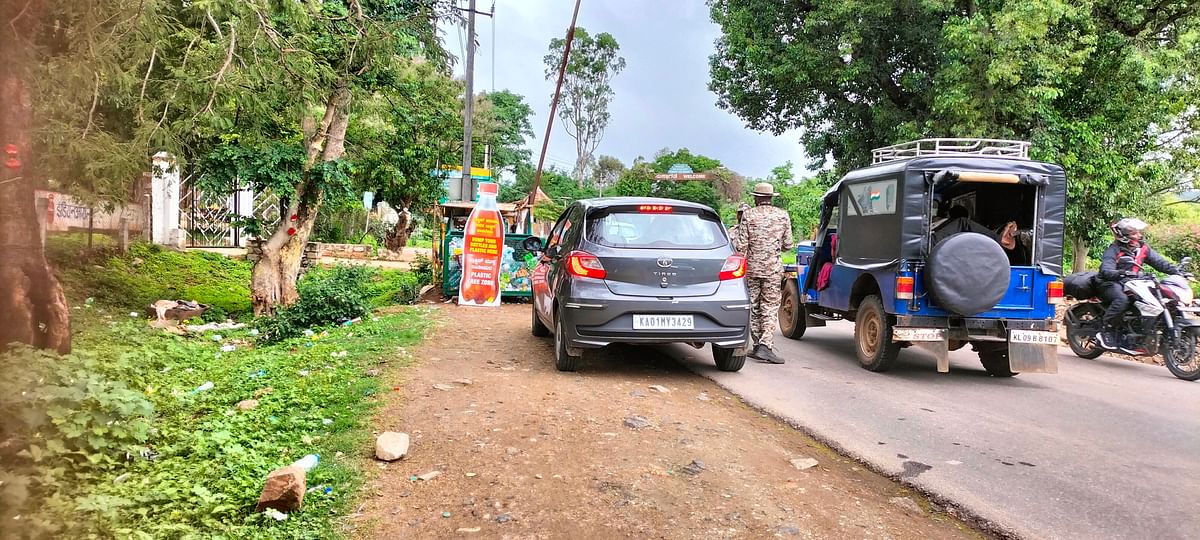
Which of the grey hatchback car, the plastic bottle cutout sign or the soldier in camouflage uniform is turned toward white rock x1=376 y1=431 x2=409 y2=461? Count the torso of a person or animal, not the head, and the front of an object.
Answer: the plastic bottle cutout sign

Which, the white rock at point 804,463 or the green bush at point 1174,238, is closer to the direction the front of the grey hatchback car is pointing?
the green bush

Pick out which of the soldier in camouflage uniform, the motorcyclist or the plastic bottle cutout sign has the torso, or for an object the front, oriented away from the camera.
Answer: the soldier in camouflage uniform

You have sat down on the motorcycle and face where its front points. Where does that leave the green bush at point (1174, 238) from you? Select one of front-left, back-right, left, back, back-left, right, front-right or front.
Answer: back-left

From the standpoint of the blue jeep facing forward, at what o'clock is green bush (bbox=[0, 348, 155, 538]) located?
The green bush is roughly at 9 o'clock from the blue jeep.

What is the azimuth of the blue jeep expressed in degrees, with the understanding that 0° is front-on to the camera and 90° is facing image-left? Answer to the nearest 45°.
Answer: approximately 135°

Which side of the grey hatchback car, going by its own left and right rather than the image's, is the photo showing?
back

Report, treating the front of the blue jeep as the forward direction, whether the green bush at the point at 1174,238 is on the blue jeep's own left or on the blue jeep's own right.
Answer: on the blue jeep's own right

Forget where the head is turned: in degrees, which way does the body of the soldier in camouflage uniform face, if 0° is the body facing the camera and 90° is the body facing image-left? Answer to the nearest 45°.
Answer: approximately 180°

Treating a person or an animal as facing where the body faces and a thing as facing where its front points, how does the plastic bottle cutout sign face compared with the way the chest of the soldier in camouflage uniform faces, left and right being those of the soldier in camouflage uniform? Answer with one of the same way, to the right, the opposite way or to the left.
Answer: the opposite way

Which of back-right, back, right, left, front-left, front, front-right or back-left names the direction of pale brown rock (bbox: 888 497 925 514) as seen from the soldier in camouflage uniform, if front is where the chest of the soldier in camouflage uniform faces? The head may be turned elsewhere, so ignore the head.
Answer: back

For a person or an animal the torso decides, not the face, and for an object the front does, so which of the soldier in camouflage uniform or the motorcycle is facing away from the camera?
the soldier in camouflage uniform
